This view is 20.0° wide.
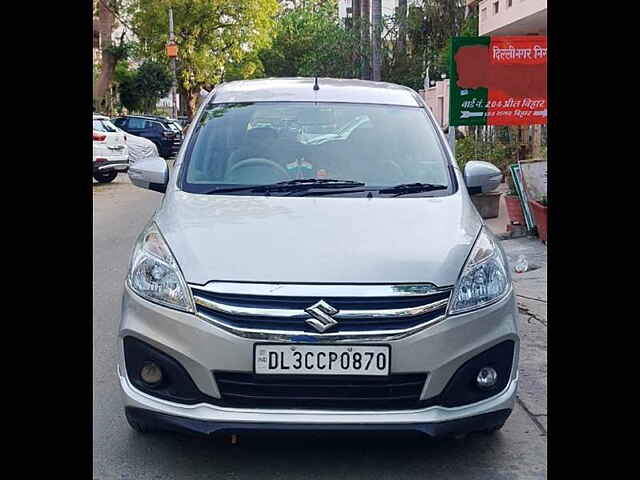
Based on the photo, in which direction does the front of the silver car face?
toward the camera

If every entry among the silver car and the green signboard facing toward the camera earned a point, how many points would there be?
2

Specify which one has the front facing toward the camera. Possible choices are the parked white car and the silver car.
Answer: the silver car

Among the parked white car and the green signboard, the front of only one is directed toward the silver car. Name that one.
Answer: the green signboard

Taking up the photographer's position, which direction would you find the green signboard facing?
facing the viewer

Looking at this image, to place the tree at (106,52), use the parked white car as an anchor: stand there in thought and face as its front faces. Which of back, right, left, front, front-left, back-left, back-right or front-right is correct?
front-right

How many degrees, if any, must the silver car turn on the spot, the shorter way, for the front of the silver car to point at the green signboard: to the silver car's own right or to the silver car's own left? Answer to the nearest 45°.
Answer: approximately 180°

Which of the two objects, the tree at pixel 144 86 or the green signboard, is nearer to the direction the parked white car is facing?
the tree

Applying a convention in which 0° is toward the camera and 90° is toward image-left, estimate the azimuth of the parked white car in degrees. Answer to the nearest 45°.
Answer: approximately 135°

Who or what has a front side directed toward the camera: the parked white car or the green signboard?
the green signboard

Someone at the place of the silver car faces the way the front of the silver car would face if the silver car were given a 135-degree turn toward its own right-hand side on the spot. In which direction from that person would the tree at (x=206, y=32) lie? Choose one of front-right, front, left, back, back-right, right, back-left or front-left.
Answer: front-right

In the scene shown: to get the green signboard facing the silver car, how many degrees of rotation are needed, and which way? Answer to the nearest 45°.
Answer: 0° — it already faces it

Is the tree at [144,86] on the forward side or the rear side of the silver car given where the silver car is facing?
on the rear side

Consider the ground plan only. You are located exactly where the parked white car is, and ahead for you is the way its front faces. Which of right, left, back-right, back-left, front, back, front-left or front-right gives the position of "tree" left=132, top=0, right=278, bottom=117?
front-right

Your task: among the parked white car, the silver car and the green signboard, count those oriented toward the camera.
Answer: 2
